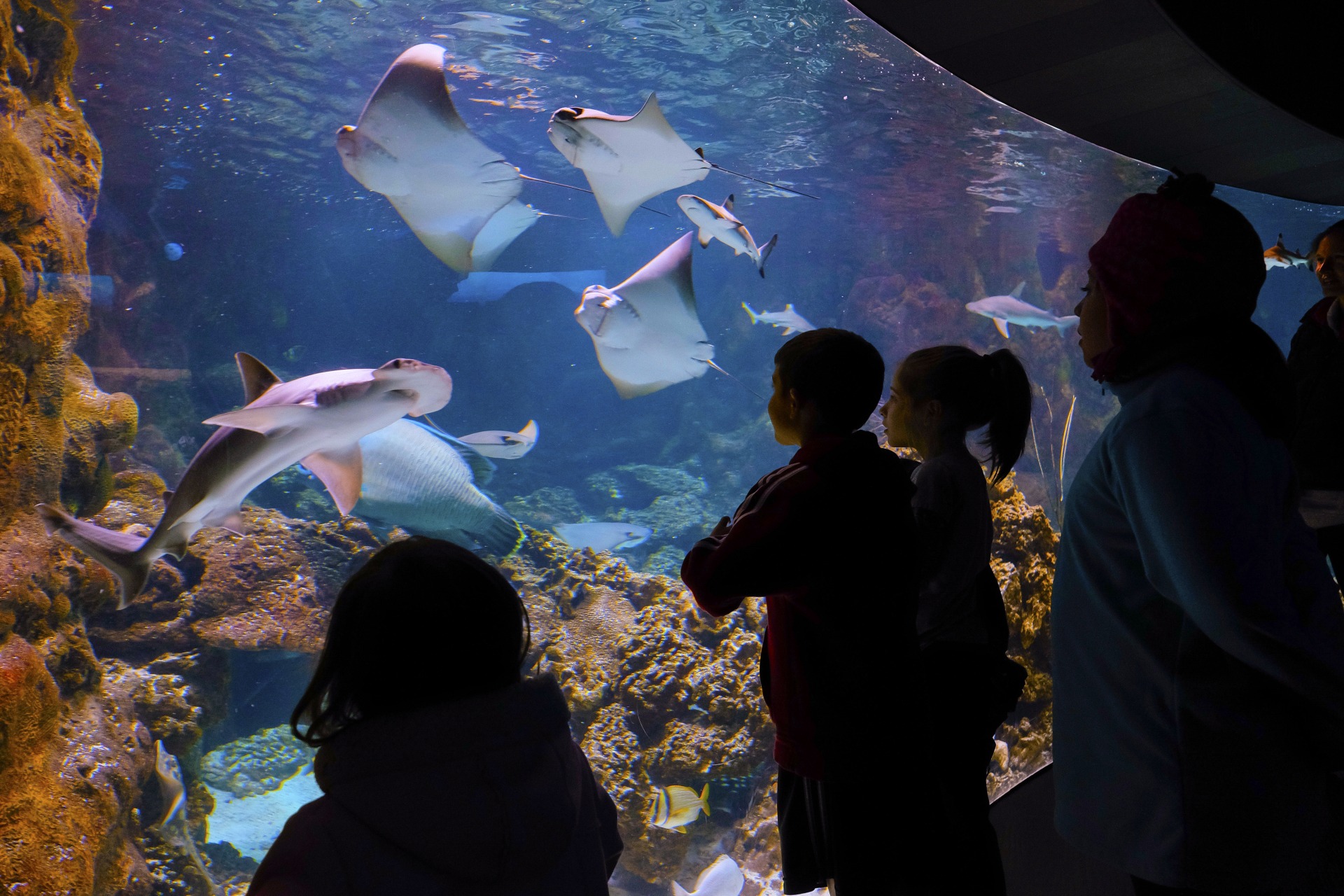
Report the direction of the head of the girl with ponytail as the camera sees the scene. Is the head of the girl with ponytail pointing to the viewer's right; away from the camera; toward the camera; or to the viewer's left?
to the viewer's left

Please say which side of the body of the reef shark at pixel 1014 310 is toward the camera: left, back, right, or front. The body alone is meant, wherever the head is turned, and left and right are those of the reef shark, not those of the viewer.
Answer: left

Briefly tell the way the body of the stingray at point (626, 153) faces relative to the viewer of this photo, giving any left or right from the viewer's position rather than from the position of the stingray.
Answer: facing to the left of the viewer

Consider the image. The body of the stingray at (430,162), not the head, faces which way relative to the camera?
to the viewer's left

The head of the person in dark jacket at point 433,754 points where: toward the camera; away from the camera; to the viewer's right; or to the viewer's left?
away from the camera

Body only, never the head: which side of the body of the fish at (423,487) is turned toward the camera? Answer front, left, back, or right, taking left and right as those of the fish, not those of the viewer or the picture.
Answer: left

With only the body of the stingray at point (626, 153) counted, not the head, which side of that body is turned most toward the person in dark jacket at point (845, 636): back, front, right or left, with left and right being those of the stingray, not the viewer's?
left

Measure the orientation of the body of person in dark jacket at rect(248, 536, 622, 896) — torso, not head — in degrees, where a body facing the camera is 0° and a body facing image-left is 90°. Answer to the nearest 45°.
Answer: approximately 180°

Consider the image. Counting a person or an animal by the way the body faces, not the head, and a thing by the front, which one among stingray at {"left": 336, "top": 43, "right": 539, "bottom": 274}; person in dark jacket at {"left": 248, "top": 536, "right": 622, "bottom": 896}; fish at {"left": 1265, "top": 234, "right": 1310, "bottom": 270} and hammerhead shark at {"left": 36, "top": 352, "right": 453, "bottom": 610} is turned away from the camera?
the person in dark jacket

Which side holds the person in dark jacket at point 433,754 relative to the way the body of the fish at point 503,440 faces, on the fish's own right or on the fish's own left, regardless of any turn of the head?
on the fish's own left

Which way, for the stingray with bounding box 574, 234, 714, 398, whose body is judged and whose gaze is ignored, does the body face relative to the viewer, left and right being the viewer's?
facing to the left of the viewer
